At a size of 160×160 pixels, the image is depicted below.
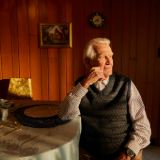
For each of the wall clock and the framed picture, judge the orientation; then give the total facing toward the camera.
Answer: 2

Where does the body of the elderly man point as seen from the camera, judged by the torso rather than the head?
toward the camera

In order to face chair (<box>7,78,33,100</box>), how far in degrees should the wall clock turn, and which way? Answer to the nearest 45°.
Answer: approximately 90° to its right

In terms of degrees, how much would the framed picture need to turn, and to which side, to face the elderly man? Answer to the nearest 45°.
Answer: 0° — it already faces them

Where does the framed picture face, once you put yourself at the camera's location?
facing the viewer

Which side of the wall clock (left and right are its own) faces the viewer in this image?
front

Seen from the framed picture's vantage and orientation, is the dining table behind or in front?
in front

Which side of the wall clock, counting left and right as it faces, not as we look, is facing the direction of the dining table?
front
